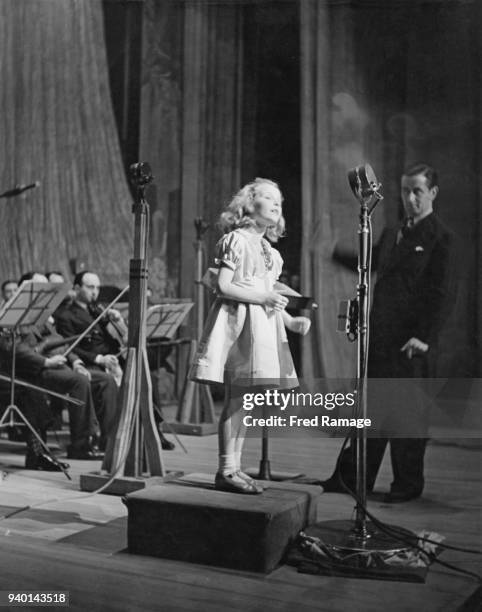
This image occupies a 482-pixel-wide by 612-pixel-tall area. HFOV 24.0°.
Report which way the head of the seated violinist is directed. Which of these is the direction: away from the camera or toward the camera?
toward the camera

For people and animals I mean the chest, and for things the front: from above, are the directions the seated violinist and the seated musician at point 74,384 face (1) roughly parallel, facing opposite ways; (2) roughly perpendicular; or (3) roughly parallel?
roughly parallel

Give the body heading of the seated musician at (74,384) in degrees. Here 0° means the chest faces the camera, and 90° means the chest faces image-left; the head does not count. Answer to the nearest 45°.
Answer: approximately 315°

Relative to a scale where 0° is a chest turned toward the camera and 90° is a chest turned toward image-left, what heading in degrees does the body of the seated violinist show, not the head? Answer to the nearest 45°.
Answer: approximately 315°

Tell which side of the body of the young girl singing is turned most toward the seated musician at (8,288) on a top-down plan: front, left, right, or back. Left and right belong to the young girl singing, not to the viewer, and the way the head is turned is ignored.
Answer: back

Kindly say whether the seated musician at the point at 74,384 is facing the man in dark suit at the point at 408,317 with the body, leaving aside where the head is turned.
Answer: yes

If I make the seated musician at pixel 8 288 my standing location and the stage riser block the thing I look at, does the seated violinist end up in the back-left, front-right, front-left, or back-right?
front-left

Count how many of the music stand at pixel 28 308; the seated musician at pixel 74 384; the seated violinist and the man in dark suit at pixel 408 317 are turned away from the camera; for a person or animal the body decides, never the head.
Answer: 0
